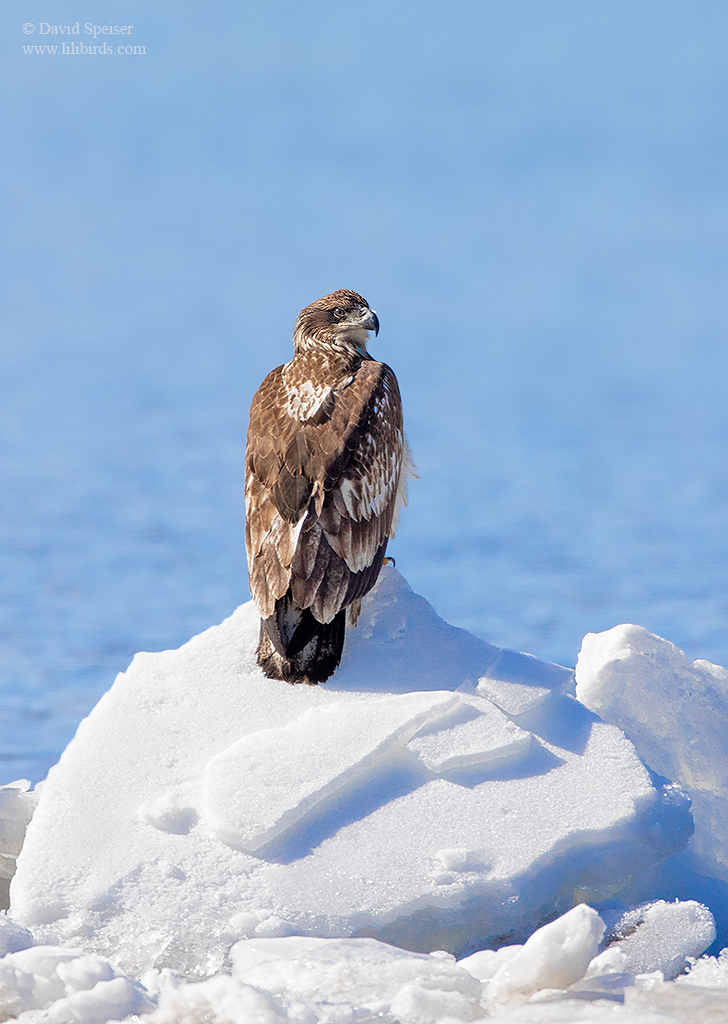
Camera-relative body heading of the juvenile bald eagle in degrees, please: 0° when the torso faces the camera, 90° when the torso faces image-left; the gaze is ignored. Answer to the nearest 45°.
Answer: approximately 225°

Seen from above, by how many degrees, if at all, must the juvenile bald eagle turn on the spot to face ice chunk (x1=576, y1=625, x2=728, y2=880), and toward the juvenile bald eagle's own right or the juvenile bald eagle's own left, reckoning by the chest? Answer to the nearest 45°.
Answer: approximately 45° to the juvenile bald eagle's own right
